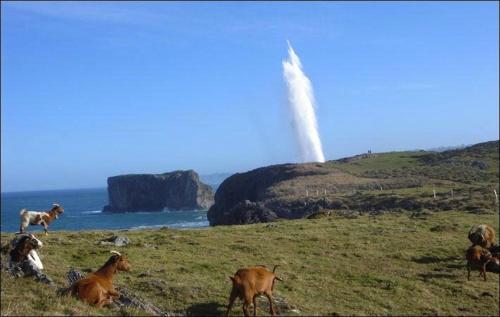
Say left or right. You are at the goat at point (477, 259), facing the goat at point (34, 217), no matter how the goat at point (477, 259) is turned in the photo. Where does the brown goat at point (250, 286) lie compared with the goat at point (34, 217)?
left

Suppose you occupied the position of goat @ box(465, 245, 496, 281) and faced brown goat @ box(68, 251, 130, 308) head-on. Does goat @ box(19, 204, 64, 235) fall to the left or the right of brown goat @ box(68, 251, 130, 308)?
right

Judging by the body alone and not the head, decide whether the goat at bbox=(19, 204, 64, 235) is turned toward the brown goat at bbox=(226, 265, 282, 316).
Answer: no

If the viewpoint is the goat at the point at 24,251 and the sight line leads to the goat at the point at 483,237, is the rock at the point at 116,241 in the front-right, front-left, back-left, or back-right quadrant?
front-left

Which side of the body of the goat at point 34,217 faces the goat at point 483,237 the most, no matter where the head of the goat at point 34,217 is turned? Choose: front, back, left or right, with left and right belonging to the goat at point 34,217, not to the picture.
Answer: front

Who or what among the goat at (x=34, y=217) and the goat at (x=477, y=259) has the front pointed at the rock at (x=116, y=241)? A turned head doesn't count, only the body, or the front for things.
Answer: the goat at (x=34, y=217)

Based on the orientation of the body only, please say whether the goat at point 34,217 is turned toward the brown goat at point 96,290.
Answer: no

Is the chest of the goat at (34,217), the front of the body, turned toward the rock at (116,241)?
yes

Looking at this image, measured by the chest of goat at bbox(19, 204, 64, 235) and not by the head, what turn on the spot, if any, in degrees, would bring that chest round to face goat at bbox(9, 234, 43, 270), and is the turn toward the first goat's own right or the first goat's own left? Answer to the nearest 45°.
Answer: approximately 90° to the first goat's own right

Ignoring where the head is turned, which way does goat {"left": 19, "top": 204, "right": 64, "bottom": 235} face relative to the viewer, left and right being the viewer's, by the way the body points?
facing to the right of the viewer

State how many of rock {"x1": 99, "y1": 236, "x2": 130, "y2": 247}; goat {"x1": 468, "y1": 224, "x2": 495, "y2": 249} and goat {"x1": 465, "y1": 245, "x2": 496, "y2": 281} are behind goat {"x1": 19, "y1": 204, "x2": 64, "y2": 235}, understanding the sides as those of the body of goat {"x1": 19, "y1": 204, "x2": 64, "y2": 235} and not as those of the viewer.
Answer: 0
